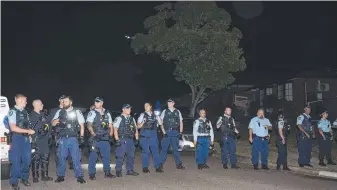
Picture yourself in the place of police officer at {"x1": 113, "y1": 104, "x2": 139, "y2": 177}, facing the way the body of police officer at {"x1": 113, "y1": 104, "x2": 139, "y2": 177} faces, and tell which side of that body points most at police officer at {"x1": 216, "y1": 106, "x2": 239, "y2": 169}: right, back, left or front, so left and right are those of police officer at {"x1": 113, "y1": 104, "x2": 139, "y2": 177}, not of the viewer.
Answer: left

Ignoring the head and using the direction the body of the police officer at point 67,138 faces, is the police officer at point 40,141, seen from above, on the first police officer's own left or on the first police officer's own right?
on the first police officer's own right

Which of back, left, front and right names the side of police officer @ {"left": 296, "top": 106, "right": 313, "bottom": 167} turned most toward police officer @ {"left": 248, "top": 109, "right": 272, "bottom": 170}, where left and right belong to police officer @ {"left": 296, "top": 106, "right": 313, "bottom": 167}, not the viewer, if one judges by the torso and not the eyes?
right

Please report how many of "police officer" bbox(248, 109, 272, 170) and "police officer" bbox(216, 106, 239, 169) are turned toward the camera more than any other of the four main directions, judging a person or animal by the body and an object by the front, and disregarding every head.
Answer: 2

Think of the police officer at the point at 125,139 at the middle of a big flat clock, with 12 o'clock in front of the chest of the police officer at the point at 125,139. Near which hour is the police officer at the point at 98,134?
the police officer at the point at 98,134 is roughly at 3 o'clock from the police officer at the point at 125,139.

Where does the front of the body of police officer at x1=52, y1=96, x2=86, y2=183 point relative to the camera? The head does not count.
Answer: toward the camera

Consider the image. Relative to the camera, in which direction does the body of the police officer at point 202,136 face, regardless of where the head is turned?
toward the camera

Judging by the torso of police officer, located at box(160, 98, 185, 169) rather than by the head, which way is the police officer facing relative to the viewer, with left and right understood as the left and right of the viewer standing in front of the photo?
facing the viewer

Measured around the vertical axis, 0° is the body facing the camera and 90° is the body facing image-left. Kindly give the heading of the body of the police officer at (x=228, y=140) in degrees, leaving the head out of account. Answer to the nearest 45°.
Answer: approximately 0°

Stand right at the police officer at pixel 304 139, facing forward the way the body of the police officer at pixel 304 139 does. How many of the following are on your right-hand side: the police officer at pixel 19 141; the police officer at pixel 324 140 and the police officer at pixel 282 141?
2

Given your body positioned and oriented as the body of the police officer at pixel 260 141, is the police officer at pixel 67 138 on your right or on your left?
on your right

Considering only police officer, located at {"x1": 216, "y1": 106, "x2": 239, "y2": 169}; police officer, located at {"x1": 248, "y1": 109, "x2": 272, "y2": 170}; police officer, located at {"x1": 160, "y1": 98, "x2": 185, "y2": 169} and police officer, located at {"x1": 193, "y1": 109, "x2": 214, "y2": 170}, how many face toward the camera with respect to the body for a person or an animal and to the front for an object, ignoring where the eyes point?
4

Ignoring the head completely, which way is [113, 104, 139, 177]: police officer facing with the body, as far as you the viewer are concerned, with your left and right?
facing the viewer and to the right of the viewer
